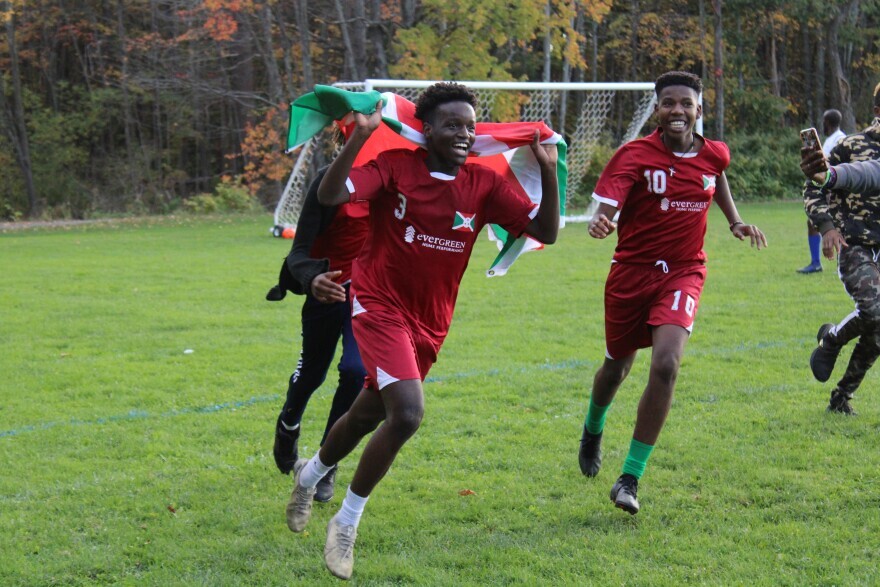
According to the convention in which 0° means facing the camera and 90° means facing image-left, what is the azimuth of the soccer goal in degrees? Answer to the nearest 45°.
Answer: approximately 315°

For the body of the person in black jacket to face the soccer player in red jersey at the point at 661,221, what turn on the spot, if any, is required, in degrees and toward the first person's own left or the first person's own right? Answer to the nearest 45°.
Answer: approximately 45° to the first person's own left

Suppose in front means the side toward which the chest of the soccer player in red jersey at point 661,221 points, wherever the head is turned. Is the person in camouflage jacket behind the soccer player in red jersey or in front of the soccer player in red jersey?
behind

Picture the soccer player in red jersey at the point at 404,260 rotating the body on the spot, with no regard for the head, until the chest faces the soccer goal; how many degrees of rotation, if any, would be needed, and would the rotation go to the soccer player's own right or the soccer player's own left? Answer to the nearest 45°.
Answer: approximately 135° to the soccer player's own left
